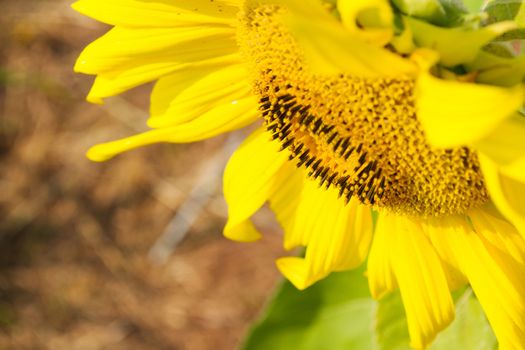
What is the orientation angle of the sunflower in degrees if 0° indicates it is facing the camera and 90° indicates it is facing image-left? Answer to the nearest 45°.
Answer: approximately 45°
